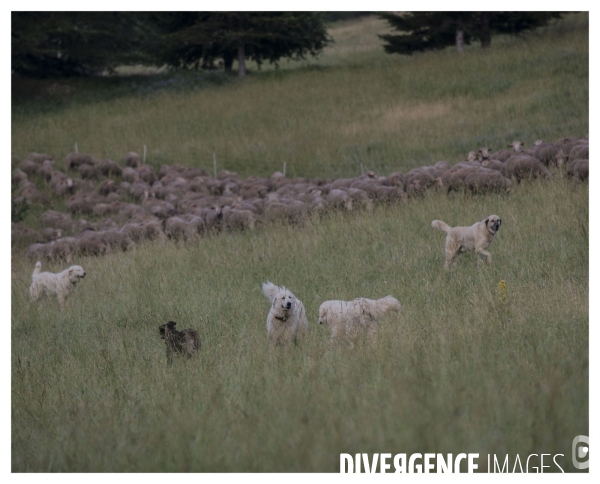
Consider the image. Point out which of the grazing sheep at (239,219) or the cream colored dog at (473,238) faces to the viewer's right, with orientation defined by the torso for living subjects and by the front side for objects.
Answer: the cream colored dog

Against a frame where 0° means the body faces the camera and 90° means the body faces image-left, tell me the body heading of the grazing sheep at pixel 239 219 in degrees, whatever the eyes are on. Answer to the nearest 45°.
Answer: approximately 90°

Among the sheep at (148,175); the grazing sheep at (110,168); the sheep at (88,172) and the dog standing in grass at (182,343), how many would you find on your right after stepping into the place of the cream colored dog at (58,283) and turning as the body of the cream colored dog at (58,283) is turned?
1

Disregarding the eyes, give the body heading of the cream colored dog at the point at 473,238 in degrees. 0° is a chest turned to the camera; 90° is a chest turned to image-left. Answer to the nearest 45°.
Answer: approximately 270°

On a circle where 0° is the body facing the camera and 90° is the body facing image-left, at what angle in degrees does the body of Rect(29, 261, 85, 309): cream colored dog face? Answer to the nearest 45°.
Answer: approximately 270°

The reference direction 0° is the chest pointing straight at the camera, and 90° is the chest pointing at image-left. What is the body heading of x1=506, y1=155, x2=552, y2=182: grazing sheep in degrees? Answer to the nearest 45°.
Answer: approximately 270°
